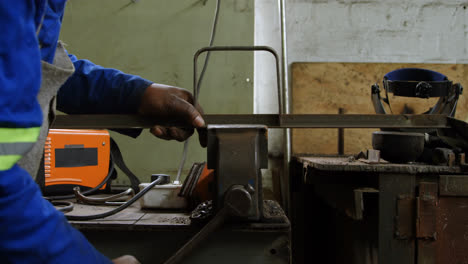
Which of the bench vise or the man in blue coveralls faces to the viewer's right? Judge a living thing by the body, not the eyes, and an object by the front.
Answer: the man in blue coveralls

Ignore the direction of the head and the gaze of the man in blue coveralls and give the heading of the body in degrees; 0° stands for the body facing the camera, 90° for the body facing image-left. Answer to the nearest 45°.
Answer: approximately 270°

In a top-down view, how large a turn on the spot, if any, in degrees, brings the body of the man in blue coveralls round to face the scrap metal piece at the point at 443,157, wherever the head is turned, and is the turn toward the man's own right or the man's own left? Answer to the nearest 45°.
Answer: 0° — they already face it

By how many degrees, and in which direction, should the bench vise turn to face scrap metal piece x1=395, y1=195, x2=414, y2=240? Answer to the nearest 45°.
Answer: approximately 135° to its left

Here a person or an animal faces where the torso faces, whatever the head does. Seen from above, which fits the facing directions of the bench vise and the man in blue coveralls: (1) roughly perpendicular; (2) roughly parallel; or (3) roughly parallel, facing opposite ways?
roughly perpendicular

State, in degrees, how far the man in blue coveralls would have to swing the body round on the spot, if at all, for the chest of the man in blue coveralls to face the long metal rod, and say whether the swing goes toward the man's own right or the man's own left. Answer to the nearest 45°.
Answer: approximately 45° to the man's own left

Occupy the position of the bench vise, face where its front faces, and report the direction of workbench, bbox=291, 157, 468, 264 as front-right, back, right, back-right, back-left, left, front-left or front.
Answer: back-left

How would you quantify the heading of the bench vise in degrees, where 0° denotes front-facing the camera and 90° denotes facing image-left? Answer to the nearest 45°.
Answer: approximately 0°
